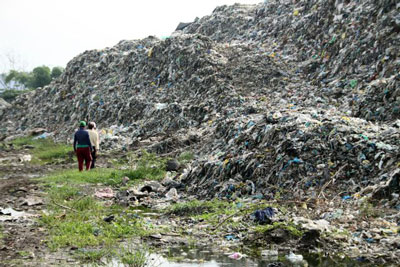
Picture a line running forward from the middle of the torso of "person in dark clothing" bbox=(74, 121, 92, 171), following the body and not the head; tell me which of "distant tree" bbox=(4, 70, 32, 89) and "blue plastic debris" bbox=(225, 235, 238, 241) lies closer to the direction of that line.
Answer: the distant tree

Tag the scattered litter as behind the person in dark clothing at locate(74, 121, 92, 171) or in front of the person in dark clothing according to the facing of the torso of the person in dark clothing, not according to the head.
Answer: behind

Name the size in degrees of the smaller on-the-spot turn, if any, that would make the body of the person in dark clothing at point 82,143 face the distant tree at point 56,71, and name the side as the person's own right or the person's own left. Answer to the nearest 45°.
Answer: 0° — they already face it

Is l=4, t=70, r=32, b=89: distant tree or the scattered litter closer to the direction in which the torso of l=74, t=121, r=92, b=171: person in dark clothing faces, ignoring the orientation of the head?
the distant tree

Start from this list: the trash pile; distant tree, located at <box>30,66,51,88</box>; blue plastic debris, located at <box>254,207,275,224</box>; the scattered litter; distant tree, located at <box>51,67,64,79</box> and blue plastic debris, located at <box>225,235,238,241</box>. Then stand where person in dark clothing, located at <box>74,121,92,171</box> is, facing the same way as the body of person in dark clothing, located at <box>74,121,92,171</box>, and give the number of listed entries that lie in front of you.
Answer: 2

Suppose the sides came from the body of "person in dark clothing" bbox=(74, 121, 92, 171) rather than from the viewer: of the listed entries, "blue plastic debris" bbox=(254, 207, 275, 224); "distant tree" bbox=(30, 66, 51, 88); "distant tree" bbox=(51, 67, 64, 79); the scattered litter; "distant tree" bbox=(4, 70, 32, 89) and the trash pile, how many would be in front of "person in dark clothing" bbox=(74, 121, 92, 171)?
3

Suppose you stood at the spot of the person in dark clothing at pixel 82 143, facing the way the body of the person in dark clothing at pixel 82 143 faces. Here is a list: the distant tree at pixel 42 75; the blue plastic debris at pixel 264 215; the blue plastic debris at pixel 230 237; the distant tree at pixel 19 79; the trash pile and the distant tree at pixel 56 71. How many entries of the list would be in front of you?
3

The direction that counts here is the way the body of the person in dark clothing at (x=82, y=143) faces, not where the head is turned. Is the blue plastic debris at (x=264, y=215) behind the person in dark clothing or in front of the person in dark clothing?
behind

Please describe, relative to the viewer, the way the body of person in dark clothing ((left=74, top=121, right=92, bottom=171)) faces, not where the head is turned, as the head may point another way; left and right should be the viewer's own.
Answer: facing away from the viewer

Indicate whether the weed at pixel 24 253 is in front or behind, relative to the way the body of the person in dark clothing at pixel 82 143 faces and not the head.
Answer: behind

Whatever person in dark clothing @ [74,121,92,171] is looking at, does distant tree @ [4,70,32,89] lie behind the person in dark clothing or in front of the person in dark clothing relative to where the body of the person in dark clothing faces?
in front

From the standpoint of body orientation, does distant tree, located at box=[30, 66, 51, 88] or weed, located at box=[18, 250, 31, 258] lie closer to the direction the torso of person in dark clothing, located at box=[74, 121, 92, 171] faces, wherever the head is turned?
the distant tree
